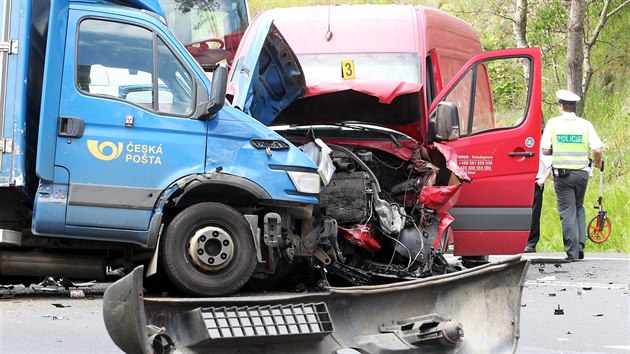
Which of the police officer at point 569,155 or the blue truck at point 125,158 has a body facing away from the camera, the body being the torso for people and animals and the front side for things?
the police officer

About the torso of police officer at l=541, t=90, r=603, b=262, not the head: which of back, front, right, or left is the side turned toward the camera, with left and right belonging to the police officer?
back

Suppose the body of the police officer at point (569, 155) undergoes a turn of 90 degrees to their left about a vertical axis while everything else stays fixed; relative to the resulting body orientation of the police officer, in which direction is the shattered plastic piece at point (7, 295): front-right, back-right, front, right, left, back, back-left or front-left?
front-left

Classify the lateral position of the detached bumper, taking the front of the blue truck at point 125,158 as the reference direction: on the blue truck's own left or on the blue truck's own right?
on the blue truck's own right

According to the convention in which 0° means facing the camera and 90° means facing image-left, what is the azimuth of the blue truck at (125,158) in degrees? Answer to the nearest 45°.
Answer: approximately 270°

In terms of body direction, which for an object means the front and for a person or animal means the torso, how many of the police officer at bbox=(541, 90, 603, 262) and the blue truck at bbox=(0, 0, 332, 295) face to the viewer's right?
1
